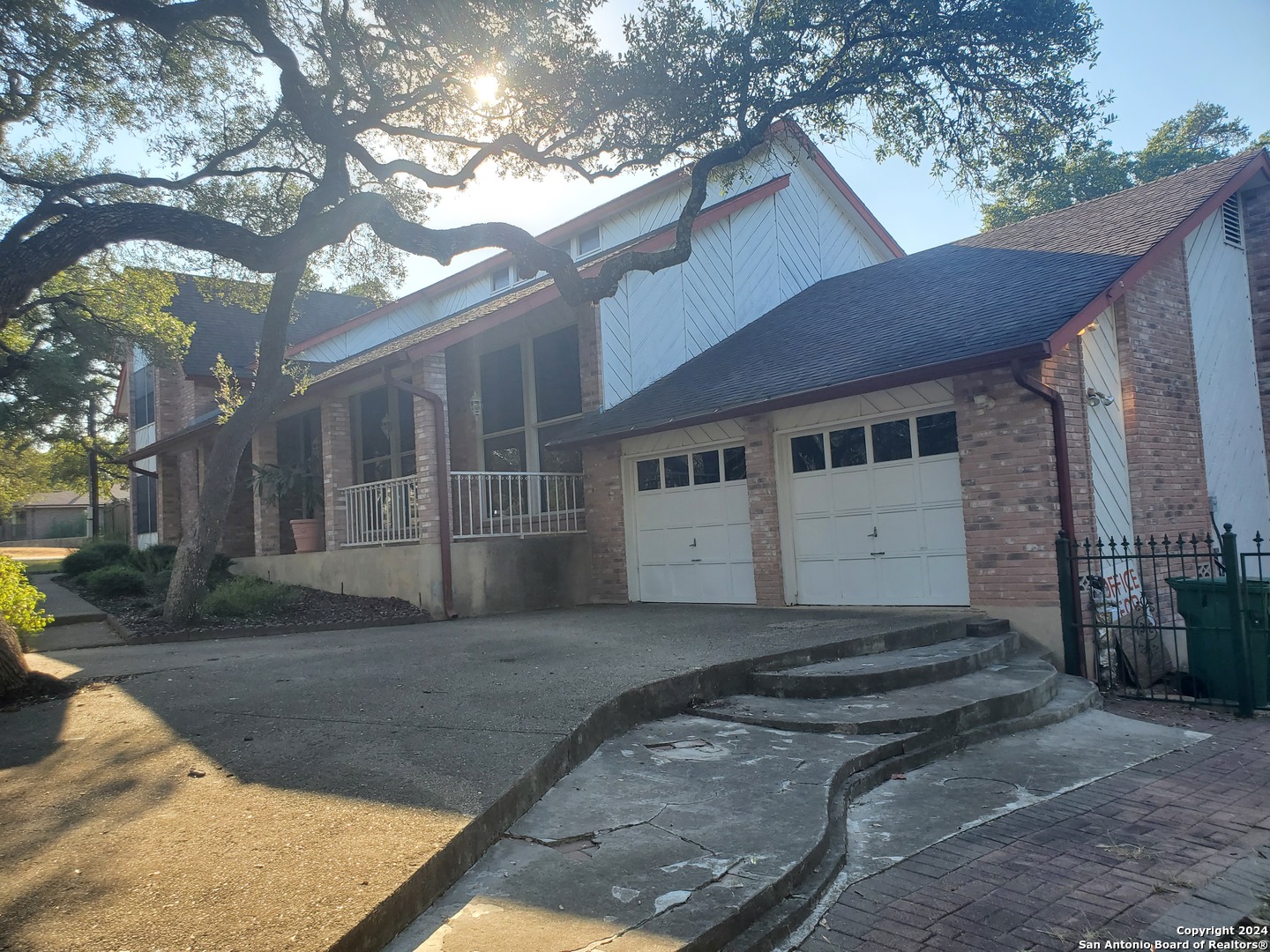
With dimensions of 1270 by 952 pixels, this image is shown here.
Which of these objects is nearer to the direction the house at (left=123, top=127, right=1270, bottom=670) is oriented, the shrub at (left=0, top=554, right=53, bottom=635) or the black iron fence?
the shrub

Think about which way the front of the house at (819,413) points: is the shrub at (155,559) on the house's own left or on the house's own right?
on the house's own right

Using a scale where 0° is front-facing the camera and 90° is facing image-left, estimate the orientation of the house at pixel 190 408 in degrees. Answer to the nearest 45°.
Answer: approximately 45°

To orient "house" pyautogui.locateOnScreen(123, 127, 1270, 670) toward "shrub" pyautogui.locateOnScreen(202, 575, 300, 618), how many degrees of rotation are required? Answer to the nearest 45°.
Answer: approximately 45° to its right

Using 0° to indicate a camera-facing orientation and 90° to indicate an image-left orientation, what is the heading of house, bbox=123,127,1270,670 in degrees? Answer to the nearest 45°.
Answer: approximately 45°
